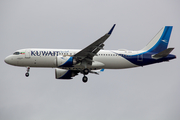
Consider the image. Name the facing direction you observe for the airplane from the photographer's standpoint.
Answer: facing to the left of the viewer
